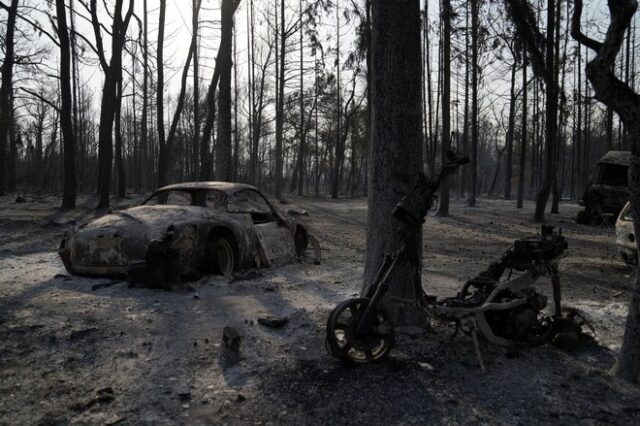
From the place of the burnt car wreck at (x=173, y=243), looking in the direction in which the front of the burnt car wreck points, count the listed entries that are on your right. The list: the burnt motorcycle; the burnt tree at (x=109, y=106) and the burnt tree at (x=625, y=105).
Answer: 2

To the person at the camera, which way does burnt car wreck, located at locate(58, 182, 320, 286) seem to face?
facing away from the viewer and to the right of the viewer

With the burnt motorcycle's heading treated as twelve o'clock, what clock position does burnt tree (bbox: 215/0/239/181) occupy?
The burnt tree is roughly at 2 o'clock from the burnt motorcycle.

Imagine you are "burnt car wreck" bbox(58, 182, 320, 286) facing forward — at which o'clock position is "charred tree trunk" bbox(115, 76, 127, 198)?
The charred tree trunk is roughly at 10 o'clock from the burnt car wreck.

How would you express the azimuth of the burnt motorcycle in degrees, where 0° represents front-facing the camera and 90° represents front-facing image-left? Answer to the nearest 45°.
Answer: approximately 90°

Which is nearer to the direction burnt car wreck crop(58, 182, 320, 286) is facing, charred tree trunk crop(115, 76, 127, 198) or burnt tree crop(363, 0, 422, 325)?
the charred tree trunk
